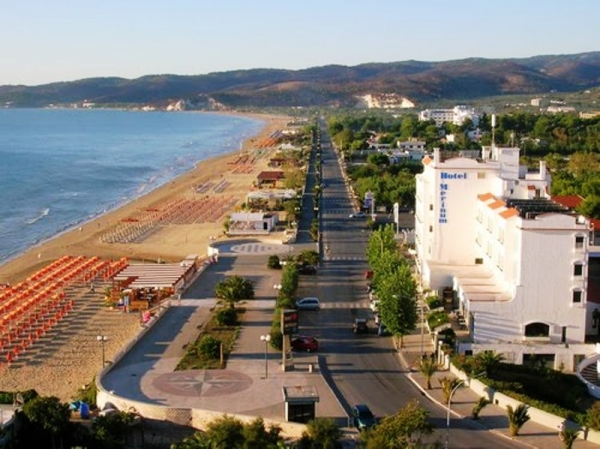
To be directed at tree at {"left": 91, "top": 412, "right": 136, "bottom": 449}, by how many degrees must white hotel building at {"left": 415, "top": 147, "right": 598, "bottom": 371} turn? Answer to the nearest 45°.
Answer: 0° — it already faces it

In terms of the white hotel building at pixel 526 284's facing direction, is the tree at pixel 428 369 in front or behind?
in front

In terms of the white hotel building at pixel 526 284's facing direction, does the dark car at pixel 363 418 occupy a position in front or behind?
in front

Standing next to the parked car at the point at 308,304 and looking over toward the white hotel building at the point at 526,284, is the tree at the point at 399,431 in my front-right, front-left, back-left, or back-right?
front-right

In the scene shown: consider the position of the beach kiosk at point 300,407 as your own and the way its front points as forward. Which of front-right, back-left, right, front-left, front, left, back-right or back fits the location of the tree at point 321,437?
front

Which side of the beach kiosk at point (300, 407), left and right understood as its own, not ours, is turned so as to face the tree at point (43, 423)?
right

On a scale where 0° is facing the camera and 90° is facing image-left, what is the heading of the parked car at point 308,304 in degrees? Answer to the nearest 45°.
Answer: approximately 90°

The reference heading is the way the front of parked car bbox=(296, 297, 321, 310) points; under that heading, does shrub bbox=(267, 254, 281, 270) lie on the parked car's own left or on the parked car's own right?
on the parked car's own right

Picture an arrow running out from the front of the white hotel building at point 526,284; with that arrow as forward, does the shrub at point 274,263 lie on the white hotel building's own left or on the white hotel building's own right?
on the white hotel building's own right

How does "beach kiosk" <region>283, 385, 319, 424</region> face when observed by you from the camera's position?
facing the viewer

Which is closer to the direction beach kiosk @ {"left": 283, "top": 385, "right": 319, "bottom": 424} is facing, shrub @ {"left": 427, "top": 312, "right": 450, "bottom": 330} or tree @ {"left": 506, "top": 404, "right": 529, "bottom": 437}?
the tree

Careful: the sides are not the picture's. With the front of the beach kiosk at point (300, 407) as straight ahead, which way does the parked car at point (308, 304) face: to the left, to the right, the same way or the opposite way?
to the right

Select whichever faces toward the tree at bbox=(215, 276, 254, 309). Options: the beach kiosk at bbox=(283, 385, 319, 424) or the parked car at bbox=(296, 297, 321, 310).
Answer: the parked car

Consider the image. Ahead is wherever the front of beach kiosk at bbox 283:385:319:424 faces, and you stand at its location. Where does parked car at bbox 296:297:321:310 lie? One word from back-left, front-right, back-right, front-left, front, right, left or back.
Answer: back
